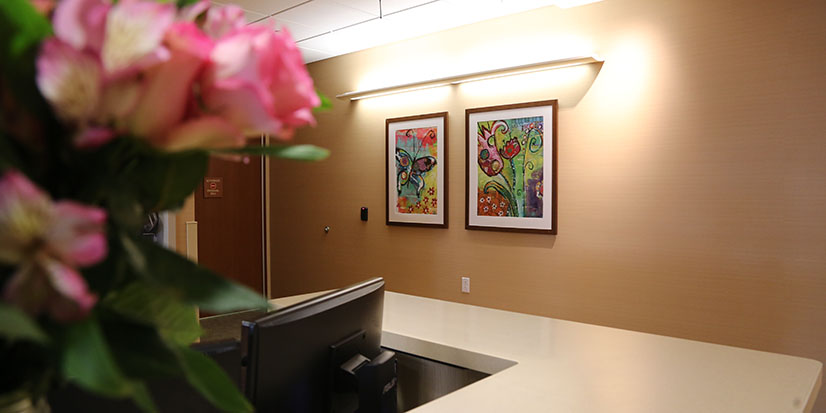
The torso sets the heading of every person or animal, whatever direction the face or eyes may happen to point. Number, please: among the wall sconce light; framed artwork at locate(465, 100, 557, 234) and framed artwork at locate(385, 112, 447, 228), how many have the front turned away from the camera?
0

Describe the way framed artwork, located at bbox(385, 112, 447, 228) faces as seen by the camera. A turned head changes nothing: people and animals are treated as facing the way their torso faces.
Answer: facing the viewer and to the left of the viewer

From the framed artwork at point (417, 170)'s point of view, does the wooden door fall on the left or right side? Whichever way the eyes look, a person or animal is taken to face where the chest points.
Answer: on its right

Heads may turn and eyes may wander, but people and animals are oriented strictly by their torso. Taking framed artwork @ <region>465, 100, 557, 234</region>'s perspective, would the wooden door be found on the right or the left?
on its right

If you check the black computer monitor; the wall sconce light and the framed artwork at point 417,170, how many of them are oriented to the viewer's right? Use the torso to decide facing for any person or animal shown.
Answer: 0

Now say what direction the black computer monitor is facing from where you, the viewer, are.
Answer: facing away from the viewer and to the left of the viewer
